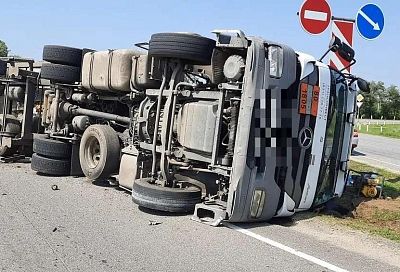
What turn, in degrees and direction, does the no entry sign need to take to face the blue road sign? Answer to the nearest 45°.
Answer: approximately 135° to its left

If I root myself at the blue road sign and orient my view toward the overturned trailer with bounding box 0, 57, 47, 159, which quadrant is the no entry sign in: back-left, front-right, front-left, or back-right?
front-left

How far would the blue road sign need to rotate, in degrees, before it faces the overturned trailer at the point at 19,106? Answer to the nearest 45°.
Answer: approximately 90° to its right

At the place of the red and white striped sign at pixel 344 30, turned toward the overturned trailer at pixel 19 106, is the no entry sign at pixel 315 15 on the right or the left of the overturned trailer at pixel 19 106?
left

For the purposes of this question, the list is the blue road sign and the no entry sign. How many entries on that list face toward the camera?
2

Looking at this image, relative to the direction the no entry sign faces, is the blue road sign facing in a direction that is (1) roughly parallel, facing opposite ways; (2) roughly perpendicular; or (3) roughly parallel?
roughly parallel

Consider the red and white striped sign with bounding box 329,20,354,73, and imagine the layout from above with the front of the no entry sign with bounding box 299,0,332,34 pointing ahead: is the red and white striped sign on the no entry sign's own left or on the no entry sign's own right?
on the no entry sign's own left

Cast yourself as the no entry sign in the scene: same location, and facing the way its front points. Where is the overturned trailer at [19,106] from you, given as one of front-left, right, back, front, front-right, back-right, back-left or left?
right

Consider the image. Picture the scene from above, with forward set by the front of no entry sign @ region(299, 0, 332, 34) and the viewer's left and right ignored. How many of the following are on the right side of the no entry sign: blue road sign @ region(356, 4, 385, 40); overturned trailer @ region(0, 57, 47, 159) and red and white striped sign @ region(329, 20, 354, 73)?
1

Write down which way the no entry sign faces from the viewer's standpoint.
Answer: facing the viewer

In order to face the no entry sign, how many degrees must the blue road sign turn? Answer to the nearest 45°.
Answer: approximately 45° to its right

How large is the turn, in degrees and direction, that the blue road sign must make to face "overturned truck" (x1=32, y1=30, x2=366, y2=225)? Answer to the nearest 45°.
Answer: approximately 45° to its right
